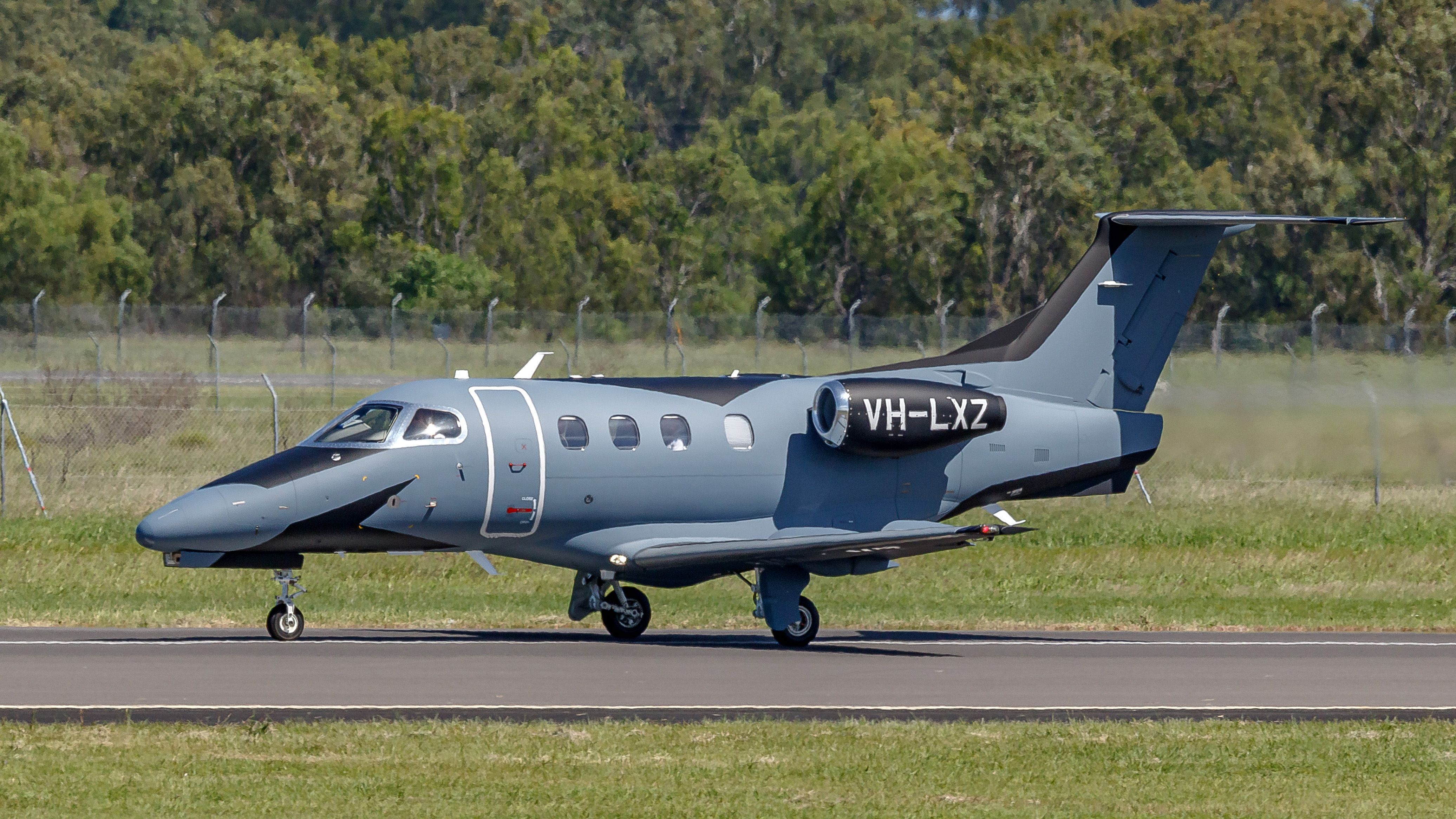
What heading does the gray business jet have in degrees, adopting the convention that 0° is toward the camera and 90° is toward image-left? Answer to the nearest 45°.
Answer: approximately 45°
